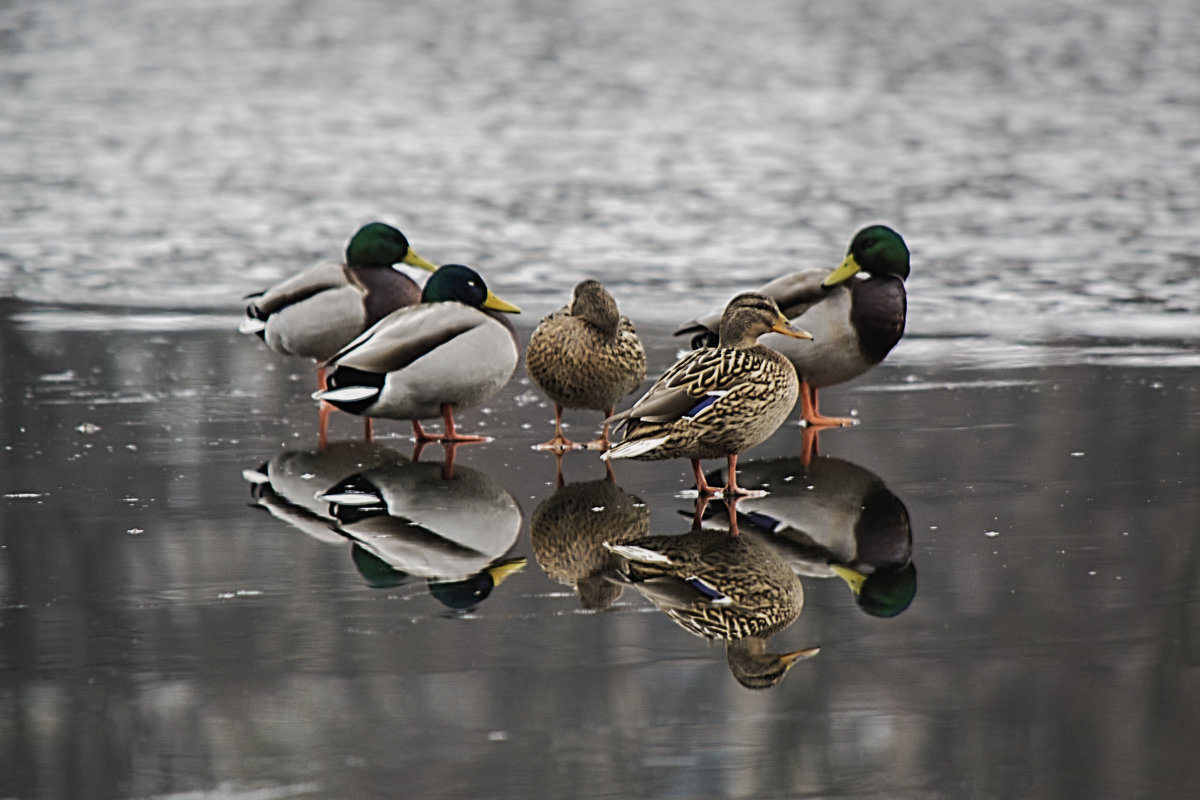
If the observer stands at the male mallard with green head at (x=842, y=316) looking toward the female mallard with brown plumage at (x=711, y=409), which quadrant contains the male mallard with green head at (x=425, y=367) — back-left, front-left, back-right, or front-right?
front-right

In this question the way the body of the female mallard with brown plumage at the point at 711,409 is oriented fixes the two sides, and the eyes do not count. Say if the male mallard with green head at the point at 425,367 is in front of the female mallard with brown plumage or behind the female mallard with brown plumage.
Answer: behind

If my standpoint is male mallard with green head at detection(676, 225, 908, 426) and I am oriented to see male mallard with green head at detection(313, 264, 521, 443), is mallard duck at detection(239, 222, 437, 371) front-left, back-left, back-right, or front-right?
front-right

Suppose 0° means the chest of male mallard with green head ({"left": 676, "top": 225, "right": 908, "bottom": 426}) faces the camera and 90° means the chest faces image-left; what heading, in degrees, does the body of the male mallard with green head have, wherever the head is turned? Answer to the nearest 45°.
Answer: approximately 270°

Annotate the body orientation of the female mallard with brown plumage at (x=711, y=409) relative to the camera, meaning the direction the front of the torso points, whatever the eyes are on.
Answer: to the viewer's right

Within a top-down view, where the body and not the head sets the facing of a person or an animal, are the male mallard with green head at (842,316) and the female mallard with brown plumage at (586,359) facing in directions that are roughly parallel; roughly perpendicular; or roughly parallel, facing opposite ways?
roughly perpendicular

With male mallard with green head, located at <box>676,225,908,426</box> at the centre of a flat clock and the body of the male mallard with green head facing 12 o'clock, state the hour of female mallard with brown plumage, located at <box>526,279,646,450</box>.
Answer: The female mallard with brown plumage is roughly at 5 o'clock from the male mallard with green head.

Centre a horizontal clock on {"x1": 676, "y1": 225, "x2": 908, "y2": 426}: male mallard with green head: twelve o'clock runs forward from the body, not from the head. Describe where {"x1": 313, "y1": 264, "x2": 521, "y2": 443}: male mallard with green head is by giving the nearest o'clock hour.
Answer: {"x1": 313, "y1": 264, "x2": 521, "y2": 443}: male mallard with green head is roughly at 5 o'clock from {"x1": 676, "y1": 225, "x2": 908, "y2": 426}: male mallard with green head.

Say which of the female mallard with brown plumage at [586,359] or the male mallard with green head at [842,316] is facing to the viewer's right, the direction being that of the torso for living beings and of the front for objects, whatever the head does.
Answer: the male mallard with green head

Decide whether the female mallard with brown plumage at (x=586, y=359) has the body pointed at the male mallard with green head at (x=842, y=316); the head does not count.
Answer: no

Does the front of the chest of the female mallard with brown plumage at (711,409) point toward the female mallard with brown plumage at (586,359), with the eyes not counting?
no
